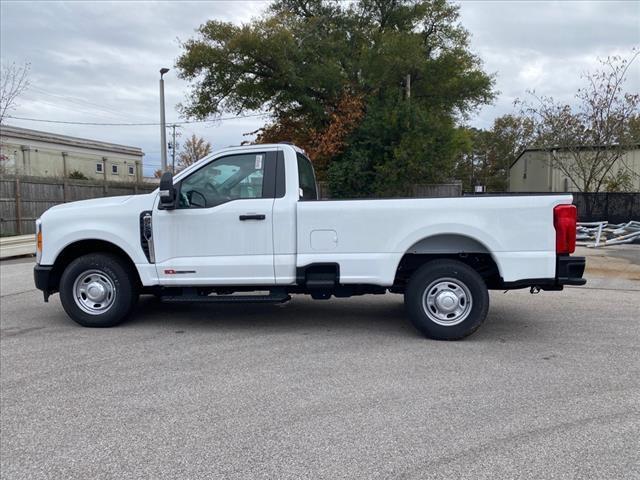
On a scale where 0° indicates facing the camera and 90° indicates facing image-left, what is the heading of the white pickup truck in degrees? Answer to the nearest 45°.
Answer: approximately 90°

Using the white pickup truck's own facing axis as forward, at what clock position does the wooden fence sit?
The wooden fence is roughly at 2 o'clock from the white pickup truck.

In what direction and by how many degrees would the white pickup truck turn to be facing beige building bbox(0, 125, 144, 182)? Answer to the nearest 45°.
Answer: approximately 45° to its right

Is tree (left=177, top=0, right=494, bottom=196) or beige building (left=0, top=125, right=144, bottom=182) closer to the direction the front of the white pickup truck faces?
the beige building

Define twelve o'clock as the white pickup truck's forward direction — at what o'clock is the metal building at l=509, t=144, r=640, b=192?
The metal building is roughly at 4 o'clock from the white pickup truck.

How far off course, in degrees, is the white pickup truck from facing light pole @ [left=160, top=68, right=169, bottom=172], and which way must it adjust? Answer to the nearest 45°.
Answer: approximately 90° to its right

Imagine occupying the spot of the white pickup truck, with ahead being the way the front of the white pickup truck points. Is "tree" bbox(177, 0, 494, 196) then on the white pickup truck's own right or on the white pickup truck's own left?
on the white pickup truck's own right

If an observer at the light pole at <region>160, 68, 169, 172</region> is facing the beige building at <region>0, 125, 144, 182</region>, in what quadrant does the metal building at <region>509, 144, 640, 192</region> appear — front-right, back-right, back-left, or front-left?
back-right

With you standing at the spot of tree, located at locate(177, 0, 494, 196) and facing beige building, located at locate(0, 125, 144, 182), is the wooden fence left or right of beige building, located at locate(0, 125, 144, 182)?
left
